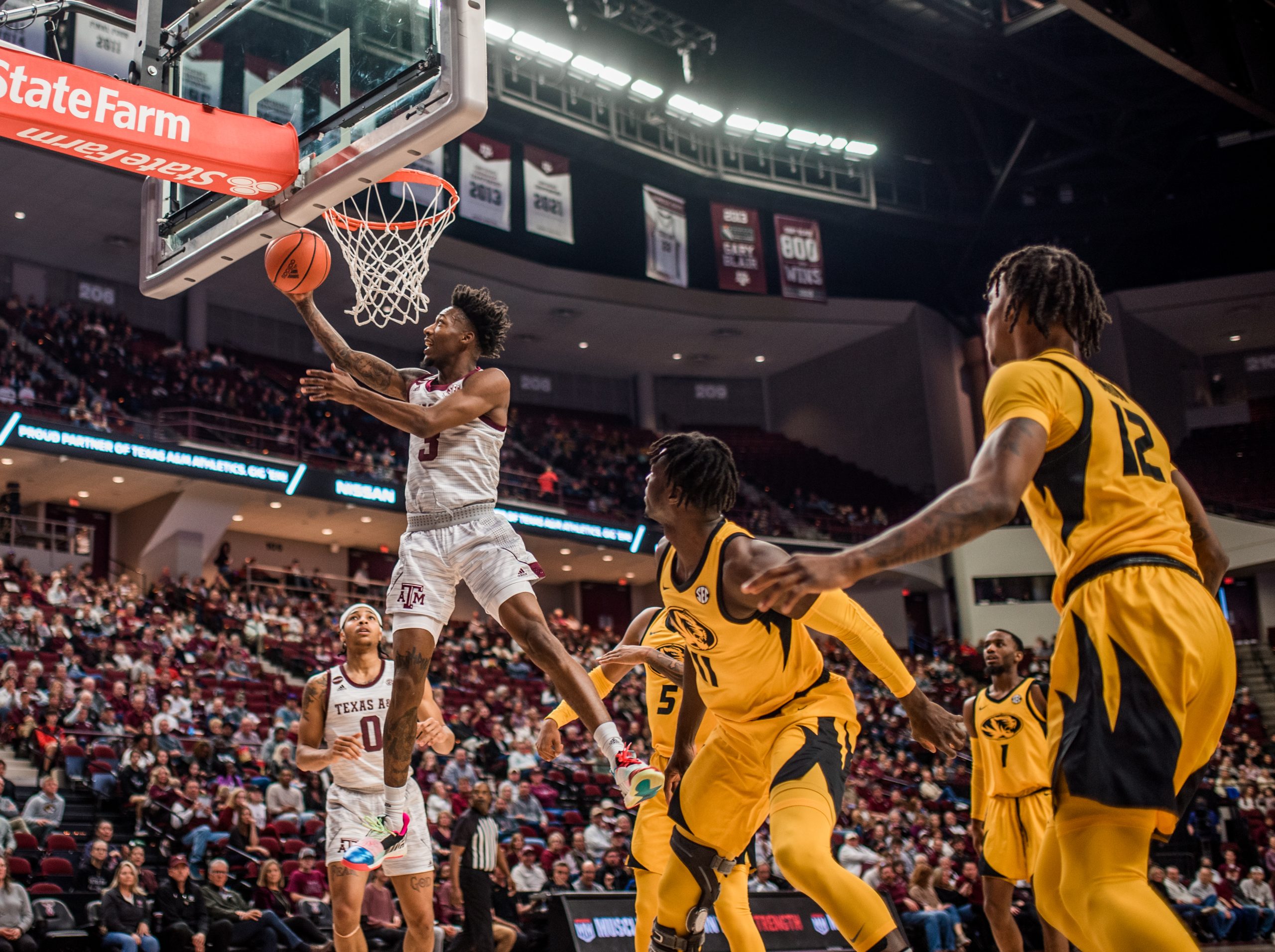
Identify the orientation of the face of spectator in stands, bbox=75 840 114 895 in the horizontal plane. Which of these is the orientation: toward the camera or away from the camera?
toward the camera

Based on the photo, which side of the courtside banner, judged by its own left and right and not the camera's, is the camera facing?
front

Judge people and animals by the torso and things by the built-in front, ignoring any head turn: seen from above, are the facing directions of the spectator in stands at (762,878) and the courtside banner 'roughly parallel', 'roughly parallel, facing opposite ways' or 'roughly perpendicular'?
roughly parallel

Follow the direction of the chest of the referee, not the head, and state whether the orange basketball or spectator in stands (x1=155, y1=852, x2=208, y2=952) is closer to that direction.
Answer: the orange basketball

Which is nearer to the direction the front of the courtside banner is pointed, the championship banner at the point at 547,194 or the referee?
the referee

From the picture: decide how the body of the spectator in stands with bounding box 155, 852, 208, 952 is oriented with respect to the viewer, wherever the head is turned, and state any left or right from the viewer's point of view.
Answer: facing the viewer

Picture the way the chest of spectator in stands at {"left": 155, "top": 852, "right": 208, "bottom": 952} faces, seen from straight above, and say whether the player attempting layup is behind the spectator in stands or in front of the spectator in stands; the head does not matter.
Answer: in front

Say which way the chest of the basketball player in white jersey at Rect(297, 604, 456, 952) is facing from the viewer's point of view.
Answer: toward the camera

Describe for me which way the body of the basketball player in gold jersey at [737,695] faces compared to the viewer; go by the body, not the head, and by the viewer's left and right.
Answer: facing the viewer and to the left of the viewer

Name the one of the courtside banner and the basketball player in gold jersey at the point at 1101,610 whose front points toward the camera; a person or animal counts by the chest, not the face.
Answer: the courtside banner
